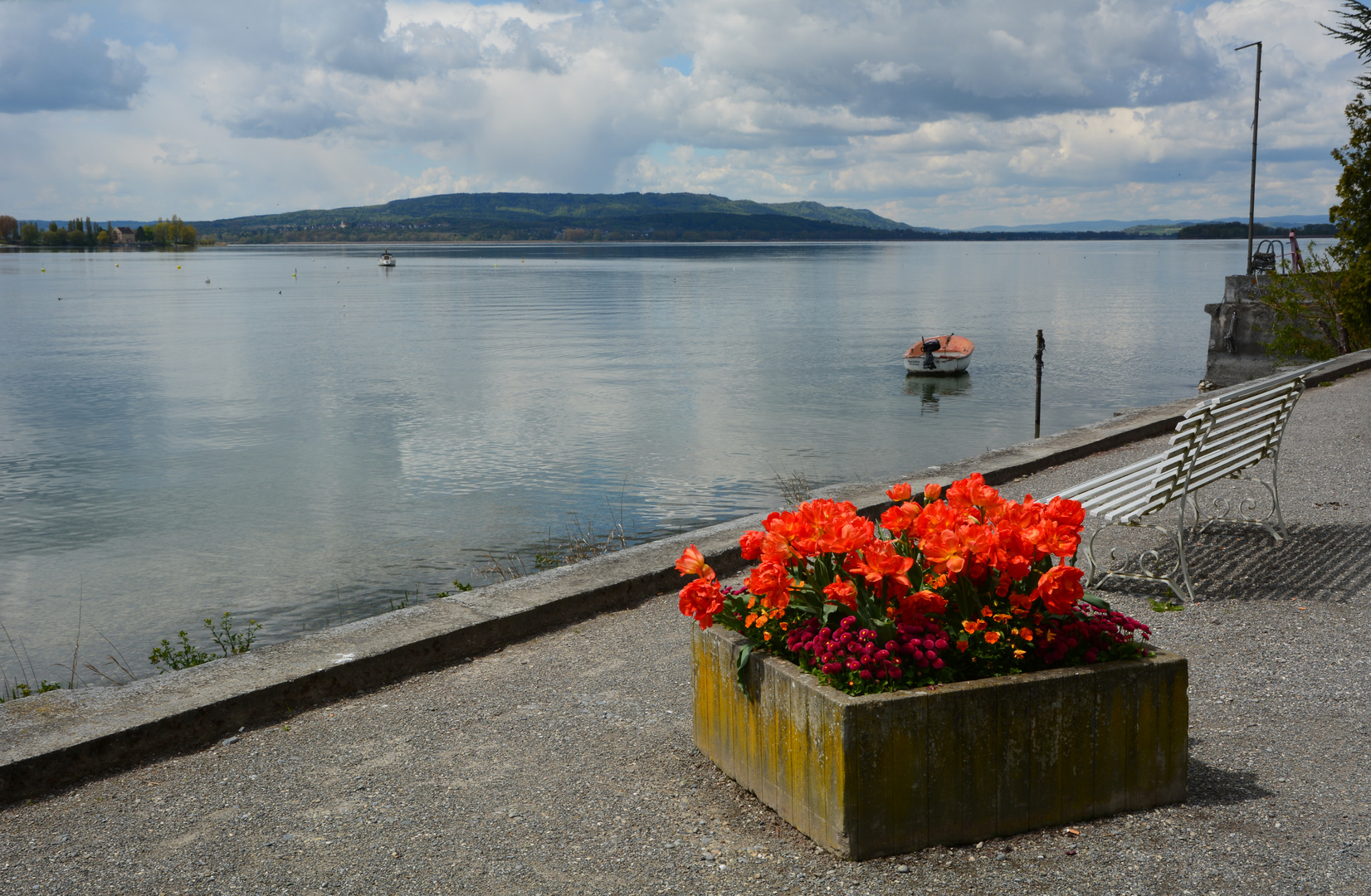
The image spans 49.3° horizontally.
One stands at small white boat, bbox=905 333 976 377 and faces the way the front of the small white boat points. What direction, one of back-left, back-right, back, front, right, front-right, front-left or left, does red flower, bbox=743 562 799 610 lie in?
back-right

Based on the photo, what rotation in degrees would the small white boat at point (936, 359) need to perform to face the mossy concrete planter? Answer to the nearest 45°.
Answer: approximately 135° to its right

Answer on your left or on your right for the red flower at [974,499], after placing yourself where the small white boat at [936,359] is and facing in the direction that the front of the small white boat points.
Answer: on your right

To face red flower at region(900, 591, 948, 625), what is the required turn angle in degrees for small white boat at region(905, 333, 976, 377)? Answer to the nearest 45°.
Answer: approximately 135° to its right

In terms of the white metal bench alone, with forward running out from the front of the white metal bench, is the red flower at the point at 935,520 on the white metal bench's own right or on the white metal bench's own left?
on the white metal bench's own left

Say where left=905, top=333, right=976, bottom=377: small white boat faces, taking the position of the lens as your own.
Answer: facing away from the viewer and to the right of the viewer

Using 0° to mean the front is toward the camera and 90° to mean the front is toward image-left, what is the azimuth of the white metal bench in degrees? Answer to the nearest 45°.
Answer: approximately 135°
